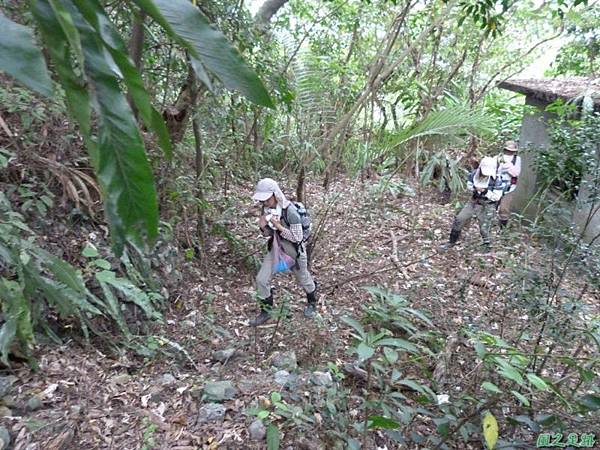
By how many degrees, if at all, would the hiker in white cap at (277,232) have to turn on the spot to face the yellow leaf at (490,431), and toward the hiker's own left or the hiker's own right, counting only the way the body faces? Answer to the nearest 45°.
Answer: approximately 90° to the hiker's own left

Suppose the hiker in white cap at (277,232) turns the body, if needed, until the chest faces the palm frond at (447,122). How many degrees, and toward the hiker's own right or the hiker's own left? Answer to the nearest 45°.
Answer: approximately 135° to the hiker's own left

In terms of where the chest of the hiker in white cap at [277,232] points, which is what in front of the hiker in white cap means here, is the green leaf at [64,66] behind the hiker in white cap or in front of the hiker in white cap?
in front

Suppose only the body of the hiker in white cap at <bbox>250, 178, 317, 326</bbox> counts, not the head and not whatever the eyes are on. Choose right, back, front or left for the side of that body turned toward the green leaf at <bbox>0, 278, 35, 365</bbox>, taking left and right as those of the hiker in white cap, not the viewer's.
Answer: front

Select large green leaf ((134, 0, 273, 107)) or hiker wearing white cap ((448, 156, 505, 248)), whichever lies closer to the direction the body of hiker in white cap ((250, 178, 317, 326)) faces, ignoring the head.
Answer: the large green leaf

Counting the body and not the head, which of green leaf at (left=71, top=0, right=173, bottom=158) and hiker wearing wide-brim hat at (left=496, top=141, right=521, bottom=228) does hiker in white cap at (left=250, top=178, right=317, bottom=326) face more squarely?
the green leaf

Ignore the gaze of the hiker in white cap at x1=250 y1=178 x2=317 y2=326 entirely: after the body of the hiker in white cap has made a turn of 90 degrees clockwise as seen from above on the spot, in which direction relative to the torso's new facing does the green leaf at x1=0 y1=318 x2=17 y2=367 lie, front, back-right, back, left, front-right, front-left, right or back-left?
left

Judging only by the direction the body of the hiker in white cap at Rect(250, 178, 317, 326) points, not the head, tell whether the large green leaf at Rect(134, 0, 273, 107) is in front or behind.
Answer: in front

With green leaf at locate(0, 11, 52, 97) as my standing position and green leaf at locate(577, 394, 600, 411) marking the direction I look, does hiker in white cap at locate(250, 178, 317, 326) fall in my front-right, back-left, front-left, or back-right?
front-left

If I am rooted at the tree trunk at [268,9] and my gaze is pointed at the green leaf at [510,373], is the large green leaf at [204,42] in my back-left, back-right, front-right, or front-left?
front-right

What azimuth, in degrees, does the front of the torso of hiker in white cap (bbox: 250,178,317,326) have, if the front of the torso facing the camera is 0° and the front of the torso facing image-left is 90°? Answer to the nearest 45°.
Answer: approximately 45°

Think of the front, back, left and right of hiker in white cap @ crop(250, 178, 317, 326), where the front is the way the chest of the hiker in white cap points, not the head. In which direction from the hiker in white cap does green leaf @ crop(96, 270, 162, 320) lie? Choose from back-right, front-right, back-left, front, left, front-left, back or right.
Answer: front

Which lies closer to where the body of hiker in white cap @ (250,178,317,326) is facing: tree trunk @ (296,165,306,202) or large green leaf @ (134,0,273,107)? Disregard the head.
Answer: the large green leaf

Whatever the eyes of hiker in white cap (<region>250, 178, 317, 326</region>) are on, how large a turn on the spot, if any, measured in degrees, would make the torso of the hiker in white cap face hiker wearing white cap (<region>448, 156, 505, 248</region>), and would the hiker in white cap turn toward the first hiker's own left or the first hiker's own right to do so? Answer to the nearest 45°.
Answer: approximately 180°
